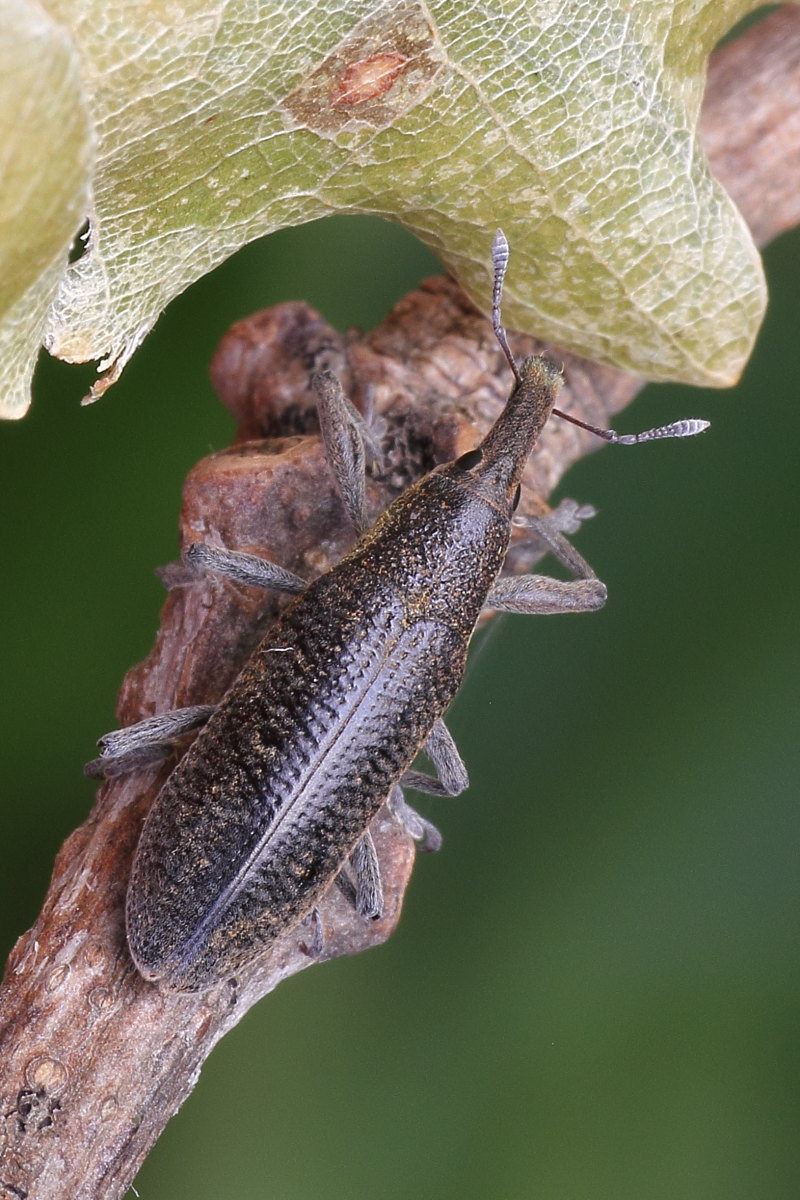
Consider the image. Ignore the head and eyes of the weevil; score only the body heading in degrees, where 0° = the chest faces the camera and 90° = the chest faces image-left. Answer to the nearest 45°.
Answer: approximately 225°
